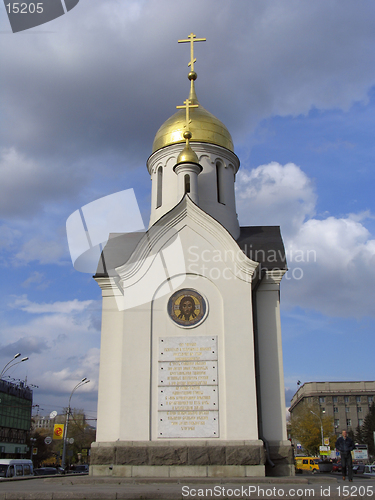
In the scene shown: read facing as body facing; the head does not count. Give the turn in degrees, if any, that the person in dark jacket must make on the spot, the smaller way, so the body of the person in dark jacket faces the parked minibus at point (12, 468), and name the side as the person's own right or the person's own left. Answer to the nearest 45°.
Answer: approximately 135° to the person's own right

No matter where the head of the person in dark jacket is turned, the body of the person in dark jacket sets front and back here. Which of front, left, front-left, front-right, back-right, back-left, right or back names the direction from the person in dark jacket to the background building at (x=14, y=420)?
back-right

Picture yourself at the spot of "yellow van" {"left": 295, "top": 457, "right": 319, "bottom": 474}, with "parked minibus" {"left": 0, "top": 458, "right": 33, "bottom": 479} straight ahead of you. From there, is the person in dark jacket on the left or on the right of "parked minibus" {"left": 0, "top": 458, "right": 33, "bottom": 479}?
left

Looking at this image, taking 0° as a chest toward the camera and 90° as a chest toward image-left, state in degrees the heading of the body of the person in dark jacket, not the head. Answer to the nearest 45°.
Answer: approximately 0°

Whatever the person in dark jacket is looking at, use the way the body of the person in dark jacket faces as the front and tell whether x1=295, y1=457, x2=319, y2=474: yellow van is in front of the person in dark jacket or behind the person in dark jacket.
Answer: behind
